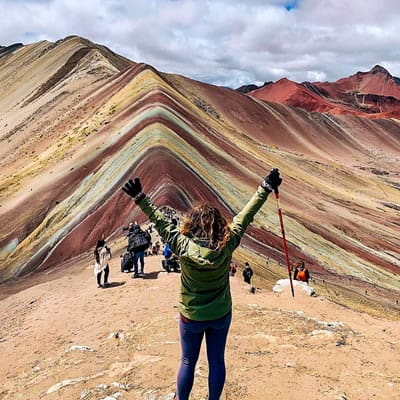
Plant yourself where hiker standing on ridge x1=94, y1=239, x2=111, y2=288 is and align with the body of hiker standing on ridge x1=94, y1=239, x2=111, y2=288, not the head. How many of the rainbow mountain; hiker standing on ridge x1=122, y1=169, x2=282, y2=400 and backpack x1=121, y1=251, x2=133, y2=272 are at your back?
1

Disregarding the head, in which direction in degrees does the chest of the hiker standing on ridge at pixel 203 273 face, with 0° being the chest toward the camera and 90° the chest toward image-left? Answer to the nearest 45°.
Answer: approximately 180°

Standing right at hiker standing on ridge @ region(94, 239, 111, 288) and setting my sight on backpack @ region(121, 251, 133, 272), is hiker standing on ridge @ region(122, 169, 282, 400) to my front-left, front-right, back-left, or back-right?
back-right

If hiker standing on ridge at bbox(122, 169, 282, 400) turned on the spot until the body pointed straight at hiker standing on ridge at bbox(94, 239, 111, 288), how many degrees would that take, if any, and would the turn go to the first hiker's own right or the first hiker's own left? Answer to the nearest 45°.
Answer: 0° — they already face them
